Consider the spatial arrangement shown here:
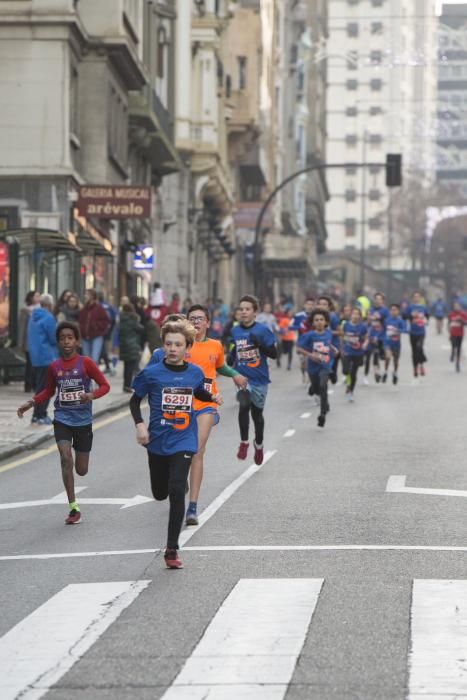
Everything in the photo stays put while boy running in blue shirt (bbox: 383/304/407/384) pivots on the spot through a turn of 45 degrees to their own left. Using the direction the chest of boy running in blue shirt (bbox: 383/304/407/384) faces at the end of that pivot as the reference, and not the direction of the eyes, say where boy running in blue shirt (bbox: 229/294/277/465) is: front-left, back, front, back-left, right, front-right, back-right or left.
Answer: front-right

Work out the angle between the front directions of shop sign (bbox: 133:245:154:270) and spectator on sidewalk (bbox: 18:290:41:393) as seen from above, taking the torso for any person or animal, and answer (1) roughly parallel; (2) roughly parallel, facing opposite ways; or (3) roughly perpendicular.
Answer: roughly perpendicular

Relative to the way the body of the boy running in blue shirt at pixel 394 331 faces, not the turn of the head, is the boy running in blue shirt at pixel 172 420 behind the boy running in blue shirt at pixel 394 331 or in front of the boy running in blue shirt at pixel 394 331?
in front

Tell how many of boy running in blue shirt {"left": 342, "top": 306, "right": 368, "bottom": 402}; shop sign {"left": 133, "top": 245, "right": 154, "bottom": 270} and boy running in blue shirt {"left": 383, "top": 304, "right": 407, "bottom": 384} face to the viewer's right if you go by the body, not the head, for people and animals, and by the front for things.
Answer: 0

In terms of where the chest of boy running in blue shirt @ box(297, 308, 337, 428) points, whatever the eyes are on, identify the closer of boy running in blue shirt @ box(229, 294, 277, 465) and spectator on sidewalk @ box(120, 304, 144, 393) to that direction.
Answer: the boy running in blue shirt

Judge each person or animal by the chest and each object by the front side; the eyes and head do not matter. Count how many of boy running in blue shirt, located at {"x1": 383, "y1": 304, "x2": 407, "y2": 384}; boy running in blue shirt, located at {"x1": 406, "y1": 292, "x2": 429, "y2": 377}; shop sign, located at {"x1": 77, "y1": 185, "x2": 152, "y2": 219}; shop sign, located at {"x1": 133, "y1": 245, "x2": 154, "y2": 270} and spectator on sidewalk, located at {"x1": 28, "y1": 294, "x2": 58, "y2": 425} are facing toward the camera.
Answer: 4

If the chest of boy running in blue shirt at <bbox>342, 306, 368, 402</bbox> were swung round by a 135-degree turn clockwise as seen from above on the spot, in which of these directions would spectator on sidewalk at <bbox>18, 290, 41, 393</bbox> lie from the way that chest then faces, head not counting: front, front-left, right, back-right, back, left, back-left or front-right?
front-left

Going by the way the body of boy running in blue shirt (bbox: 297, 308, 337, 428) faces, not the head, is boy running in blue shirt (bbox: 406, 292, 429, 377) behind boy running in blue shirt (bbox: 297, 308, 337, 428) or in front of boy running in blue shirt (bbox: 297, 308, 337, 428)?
behind

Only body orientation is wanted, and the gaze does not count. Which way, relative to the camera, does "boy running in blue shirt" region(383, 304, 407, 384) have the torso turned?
toward the camera

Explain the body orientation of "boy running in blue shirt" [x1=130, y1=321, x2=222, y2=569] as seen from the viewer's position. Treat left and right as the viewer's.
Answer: facing the viewer

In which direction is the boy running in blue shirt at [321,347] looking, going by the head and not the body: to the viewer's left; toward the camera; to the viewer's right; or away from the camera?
toward the camera

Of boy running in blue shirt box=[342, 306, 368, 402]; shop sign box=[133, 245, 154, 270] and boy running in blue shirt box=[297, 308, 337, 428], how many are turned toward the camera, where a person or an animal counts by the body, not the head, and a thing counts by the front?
3

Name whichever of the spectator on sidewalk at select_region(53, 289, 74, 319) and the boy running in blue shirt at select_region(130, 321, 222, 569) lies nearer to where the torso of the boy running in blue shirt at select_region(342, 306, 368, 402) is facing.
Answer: the boy running in blue shirt

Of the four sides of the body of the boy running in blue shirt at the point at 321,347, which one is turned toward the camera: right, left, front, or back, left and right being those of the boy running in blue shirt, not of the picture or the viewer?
front

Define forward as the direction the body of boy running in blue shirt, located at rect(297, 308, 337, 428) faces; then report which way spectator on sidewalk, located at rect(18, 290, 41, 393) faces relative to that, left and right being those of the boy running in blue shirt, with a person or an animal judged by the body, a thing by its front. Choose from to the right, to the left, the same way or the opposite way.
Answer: to the left

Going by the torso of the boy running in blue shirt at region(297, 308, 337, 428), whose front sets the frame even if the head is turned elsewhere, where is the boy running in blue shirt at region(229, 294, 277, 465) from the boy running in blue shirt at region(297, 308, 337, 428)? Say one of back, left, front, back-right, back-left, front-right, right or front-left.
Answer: front

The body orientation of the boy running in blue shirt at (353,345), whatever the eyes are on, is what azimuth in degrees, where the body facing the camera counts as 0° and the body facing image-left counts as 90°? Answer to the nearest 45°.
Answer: approximately 0°
